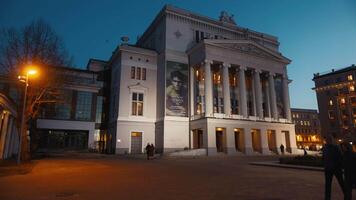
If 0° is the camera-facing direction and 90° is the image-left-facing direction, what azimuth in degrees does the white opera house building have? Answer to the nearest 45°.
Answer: approximately 315°

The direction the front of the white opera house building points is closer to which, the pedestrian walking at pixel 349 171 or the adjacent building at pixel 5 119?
the pedestrian walking

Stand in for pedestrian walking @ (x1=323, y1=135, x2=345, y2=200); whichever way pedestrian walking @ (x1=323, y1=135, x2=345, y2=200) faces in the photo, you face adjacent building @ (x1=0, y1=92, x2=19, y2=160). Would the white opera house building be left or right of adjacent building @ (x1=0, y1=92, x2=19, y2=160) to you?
right

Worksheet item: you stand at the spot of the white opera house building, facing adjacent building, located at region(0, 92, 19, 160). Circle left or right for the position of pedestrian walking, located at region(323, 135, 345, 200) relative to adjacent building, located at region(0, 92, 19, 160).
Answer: left

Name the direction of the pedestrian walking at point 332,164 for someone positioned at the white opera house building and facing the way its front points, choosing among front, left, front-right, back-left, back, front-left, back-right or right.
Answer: front-right

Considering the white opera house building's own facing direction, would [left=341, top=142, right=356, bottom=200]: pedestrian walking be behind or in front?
in front

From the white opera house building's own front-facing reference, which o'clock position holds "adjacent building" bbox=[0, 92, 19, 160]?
The adjacent building is roughly at 3 o'clock from the white opera house building.
